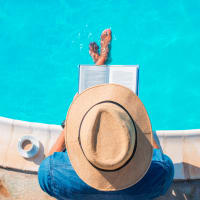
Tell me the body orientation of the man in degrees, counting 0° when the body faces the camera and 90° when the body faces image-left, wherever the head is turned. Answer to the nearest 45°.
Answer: approximately 180°
